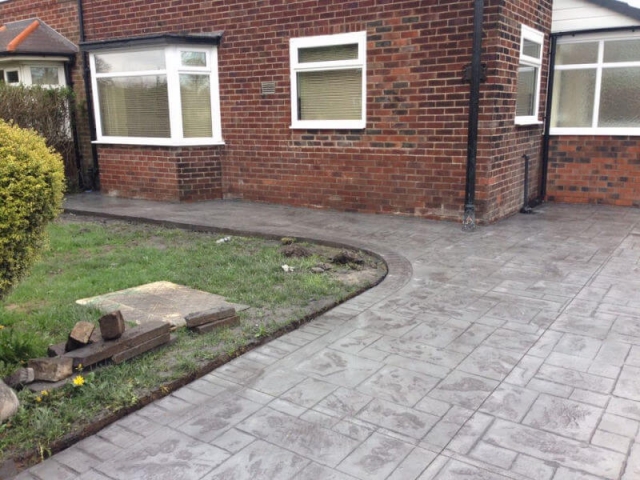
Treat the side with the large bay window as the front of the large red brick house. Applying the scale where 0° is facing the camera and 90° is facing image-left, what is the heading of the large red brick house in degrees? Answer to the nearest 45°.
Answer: approximately 0°

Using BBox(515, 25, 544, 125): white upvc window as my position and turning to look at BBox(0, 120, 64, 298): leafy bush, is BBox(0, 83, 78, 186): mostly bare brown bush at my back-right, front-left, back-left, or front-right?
front-right

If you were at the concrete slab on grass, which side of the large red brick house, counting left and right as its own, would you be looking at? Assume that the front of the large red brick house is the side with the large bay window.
front

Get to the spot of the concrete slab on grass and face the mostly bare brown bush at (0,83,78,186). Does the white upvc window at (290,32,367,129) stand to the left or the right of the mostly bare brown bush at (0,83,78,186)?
right

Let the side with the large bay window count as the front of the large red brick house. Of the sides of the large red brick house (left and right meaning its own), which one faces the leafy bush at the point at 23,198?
front

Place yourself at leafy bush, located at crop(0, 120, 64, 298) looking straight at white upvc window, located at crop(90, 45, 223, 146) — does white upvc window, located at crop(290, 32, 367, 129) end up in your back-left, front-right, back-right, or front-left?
front-right
